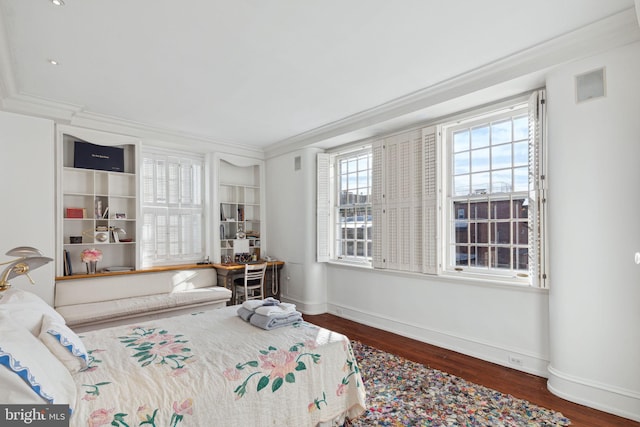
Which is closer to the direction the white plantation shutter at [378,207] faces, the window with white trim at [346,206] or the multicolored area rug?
the multicolored area rug

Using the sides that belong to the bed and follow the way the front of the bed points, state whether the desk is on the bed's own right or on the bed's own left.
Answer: on the bed's own left

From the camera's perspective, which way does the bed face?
to the viewer's right

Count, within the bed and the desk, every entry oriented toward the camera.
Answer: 1

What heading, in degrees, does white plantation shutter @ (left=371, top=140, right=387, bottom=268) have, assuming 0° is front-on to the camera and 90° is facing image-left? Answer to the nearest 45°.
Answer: approximately 45°

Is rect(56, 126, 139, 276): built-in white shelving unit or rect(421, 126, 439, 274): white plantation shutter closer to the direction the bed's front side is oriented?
the white plantation shutter

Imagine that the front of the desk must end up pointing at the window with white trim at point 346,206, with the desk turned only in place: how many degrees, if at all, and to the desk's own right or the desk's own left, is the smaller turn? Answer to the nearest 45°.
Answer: approximately 90° to the desk's own left

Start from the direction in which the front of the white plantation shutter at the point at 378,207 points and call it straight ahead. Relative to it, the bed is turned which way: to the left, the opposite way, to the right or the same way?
the opposite way

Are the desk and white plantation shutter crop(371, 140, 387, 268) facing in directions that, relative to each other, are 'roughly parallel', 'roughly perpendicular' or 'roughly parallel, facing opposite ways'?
roughly perpendicular
